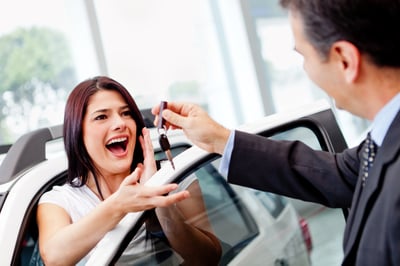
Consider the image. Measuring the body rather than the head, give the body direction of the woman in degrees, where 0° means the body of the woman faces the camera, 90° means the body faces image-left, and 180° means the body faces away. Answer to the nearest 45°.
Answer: approximately 315°
